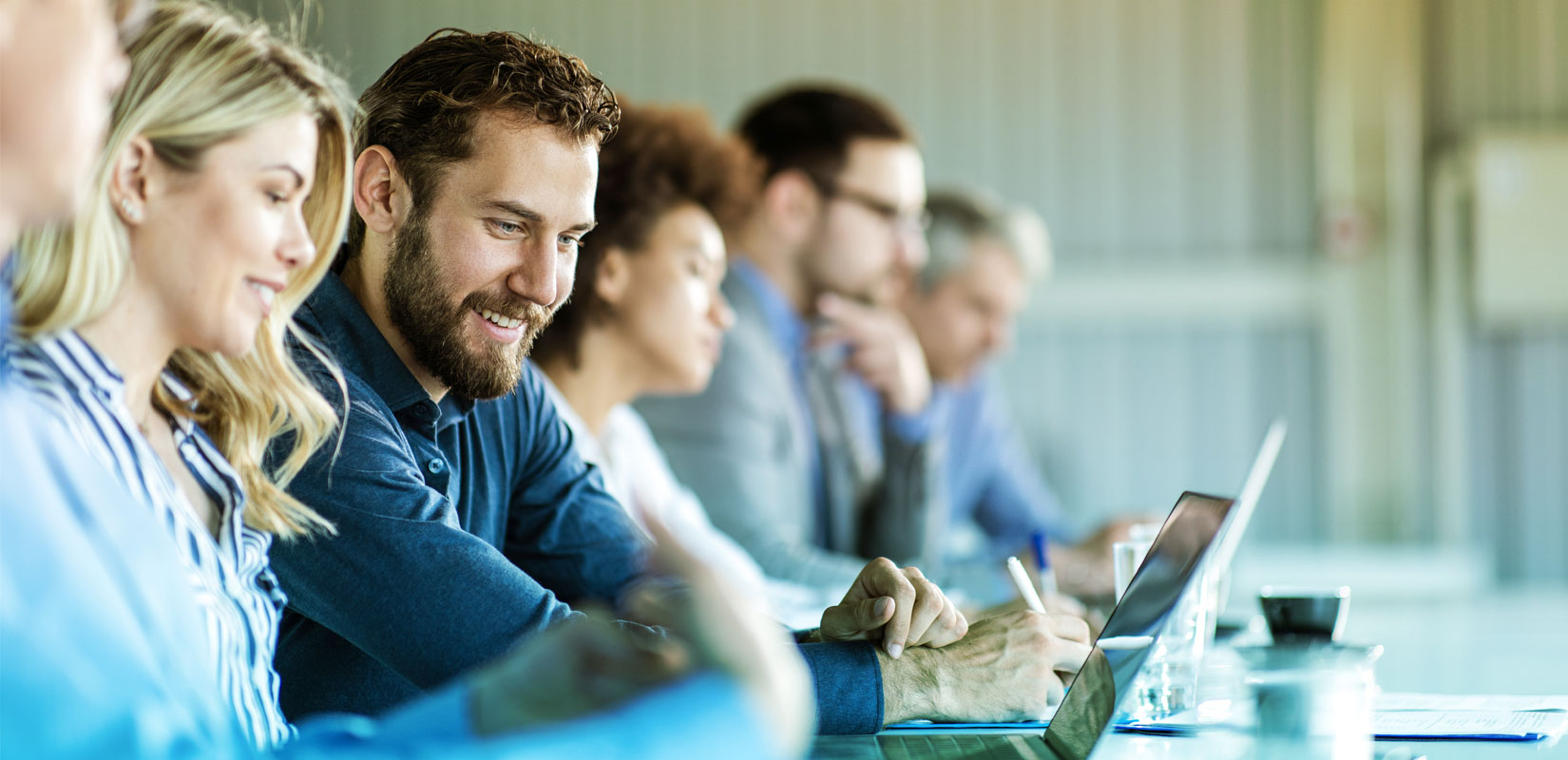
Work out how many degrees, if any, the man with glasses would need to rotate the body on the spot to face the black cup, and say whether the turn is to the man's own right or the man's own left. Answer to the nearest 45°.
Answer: approximately 45° to the man's own right

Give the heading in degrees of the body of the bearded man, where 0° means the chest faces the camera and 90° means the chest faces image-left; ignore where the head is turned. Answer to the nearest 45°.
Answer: approximately 315°

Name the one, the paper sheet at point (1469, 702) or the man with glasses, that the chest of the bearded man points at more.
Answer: the paper sheet

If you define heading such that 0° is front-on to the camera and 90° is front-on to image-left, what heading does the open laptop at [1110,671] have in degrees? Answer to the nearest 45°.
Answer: approximately 90°

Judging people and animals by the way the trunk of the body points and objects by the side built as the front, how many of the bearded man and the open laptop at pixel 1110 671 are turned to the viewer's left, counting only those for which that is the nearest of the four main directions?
1

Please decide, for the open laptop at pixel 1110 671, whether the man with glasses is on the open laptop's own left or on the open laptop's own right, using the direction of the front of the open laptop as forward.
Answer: on the open laptop's own right

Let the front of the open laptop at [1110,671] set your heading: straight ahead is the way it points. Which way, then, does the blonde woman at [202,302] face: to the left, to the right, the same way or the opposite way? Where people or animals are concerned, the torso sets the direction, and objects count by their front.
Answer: the opposite way

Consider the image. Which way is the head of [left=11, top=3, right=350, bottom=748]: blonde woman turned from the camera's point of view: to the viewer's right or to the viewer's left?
to the viewer's right
